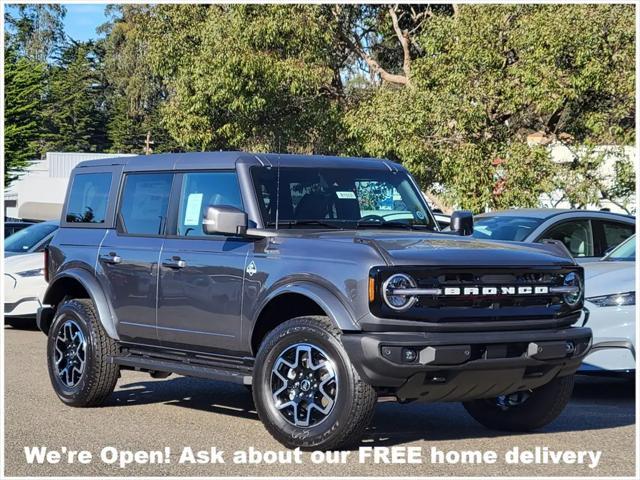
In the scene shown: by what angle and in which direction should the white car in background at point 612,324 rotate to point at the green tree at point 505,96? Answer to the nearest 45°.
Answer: approximately 135° to its right

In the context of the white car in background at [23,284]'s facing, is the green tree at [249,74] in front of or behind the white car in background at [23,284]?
behind

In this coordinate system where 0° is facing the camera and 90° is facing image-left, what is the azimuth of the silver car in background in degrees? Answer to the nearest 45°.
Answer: approximately 45°

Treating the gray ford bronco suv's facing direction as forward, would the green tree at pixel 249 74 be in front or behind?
behind

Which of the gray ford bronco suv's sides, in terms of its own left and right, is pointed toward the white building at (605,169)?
left

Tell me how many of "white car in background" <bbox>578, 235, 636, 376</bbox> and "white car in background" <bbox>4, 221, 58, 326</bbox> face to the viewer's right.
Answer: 0

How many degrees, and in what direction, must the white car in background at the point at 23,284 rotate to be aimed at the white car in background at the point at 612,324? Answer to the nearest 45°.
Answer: approximately 90° to its left

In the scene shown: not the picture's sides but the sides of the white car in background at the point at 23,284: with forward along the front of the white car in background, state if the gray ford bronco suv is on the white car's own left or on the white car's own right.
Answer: on the white car's own left

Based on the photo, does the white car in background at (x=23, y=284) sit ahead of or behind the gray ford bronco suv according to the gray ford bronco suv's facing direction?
behind

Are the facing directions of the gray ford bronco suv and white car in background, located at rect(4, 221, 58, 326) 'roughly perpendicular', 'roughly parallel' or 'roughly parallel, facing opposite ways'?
roughly perpendicular

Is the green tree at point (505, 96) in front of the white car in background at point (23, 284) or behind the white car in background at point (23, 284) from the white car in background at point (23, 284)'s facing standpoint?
behind

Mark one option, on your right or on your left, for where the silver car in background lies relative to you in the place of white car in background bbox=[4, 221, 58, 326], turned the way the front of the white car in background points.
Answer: on your left
